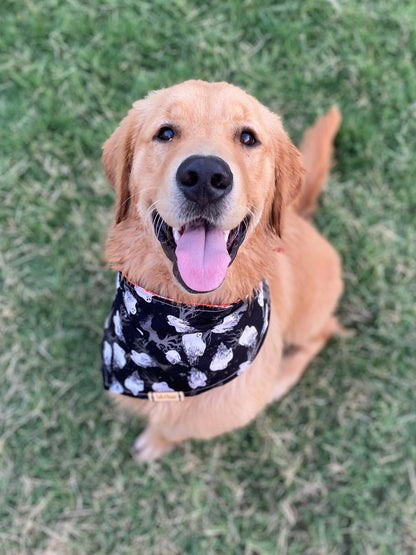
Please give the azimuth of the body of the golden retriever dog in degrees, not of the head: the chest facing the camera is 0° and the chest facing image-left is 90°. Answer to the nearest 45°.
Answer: approximately 45°
